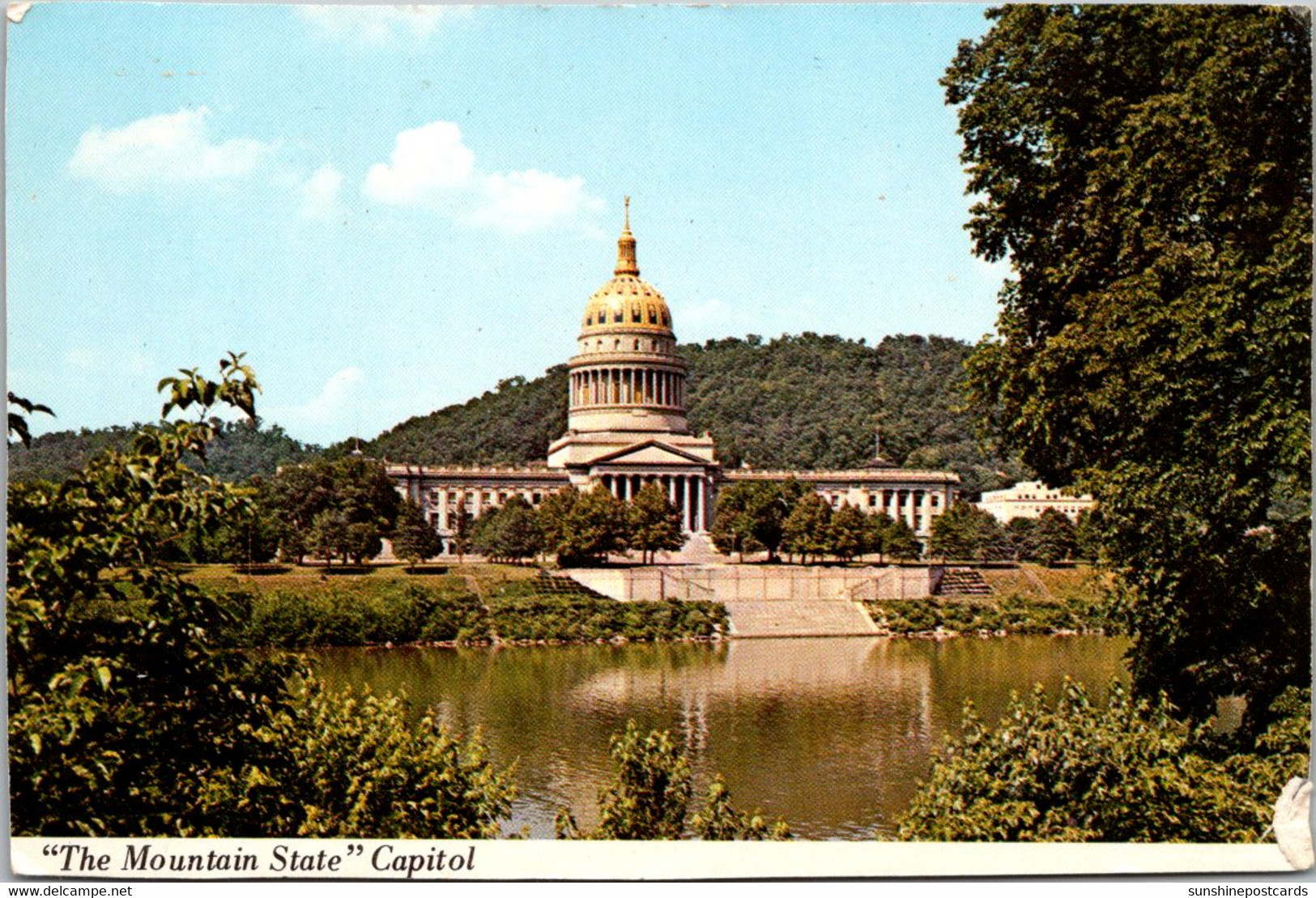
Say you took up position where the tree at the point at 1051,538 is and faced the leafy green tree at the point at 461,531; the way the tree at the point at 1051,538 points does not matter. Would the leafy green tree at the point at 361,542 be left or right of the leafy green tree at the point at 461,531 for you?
left

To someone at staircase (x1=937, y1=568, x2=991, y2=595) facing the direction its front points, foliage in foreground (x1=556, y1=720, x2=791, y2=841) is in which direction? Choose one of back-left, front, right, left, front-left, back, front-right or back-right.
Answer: front

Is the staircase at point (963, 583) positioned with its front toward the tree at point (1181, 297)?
yes

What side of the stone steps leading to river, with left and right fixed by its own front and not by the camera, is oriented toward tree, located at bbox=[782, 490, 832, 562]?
back

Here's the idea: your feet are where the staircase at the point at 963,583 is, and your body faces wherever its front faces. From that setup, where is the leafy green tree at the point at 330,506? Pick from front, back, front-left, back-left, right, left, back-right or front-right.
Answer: front-right

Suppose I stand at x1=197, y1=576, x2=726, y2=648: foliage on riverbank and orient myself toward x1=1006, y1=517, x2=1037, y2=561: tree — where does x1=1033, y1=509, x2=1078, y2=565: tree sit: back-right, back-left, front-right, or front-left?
front-right

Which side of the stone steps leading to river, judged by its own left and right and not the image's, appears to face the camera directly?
front

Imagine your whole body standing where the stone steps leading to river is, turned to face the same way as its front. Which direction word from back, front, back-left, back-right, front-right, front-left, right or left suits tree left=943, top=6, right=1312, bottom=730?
front

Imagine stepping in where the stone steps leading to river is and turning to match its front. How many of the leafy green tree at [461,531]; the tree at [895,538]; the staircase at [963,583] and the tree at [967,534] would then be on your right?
1

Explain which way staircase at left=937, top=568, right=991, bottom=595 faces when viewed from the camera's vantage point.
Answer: facing the viewer

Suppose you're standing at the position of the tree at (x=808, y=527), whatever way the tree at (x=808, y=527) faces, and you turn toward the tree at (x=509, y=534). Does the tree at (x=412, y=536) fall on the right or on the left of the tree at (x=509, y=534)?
left

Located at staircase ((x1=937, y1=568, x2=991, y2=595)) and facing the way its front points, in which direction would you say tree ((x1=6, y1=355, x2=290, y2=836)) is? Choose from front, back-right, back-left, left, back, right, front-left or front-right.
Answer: front

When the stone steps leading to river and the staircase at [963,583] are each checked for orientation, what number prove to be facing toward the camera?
2

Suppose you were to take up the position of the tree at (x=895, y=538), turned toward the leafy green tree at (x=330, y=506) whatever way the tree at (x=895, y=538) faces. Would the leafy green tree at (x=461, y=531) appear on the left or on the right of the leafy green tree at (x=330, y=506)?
right

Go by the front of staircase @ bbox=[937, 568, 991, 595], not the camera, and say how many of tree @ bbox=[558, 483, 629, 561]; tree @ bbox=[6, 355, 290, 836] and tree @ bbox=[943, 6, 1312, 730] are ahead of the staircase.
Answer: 2
